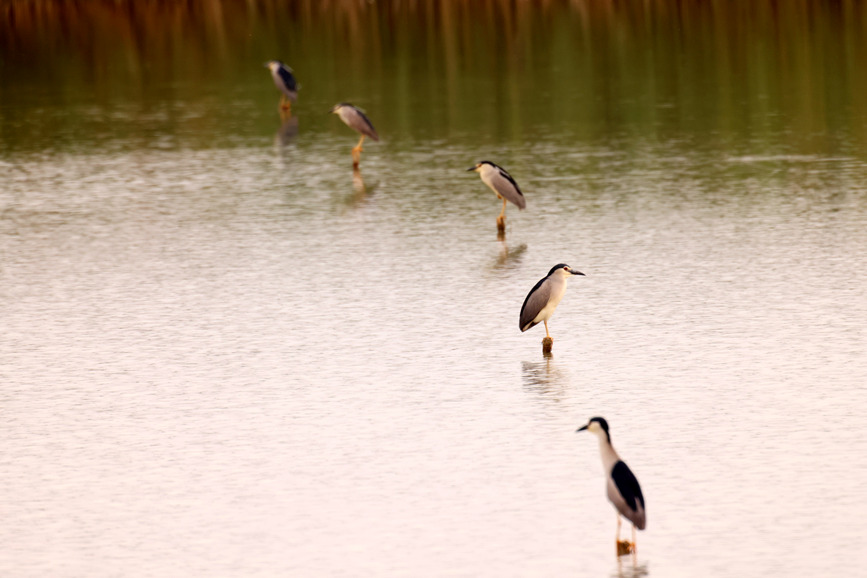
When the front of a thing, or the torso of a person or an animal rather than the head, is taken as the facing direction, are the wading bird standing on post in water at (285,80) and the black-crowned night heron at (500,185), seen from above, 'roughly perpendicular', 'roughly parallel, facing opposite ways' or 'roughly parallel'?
roughly parallel

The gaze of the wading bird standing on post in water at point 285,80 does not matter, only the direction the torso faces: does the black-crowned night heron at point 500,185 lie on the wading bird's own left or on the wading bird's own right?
on the wading bird's own left

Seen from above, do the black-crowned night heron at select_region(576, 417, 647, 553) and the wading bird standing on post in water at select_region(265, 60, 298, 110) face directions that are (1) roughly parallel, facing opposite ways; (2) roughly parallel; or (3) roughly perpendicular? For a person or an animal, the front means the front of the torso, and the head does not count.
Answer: roughly parallel

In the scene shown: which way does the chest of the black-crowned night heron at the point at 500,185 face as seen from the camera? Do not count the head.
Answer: to the viewer's left

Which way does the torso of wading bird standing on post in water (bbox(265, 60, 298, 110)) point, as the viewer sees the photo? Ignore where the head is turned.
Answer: to the viewer's left

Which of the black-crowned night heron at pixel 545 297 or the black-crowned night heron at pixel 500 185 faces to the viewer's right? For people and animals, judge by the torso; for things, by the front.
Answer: the black-crowned night heron at pixel 545 297

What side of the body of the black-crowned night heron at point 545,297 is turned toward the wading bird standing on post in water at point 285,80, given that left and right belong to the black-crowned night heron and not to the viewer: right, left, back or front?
left

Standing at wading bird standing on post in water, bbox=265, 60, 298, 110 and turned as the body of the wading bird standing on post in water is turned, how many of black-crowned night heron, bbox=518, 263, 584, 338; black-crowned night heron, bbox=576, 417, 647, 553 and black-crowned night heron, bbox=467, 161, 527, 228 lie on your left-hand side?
3

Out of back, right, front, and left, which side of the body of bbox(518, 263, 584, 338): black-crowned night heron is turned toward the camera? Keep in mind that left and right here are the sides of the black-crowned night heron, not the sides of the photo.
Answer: right

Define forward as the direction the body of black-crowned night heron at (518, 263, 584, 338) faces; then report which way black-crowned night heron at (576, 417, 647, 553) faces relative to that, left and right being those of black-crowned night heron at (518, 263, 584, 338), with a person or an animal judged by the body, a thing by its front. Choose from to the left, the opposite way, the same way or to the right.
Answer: the opposite way

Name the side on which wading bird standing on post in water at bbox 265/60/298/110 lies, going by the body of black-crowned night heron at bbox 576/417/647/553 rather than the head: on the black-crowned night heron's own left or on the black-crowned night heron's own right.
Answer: on the black-crowned night heron's own right

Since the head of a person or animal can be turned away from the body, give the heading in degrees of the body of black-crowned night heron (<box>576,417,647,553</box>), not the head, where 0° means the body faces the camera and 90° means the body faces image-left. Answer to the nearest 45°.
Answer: approximately 90°

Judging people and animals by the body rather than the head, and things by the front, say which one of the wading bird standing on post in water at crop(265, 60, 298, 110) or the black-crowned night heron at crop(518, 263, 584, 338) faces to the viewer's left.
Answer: the wading bird standing on post in water

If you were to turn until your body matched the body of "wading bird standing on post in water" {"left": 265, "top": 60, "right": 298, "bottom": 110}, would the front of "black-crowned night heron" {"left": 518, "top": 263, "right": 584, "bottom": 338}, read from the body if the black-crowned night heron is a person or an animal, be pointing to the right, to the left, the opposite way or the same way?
the opposite way

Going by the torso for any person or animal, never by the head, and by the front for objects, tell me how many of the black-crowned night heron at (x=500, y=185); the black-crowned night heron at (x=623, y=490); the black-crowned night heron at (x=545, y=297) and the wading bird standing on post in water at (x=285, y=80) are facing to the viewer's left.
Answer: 3
